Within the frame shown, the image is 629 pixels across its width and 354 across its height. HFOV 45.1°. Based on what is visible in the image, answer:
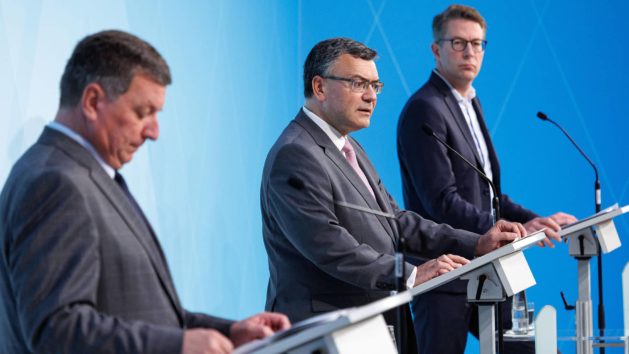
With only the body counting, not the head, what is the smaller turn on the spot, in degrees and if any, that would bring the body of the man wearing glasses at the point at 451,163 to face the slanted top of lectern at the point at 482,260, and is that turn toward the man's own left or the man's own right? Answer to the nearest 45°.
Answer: approximately 45° to the man's own right

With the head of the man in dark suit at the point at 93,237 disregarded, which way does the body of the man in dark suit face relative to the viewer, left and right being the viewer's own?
facing to the right of the viewer

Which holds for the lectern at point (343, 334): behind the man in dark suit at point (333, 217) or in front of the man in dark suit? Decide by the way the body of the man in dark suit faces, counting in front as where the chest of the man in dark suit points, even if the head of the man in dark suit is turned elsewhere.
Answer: in front

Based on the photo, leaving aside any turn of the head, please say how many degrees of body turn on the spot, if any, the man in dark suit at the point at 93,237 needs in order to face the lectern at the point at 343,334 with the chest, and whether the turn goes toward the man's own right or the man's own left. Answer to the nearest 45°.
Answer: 0° — they already face it

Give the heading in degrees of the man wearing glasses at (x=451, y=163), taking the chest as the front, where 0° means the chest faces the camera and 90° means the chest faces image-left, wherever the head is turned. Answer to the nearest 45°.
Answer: approximately 315°

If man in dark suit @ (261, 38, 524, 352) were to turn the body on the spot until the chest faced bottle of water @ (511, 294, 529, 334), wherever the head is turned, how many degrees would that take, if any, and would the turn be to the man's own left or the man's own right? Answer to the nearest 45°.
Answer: approximately 90° to the man's own left

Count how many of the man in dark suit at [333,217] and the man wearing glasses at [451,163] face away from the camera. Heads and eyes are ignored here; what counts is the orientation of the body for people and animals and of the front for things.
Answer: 0

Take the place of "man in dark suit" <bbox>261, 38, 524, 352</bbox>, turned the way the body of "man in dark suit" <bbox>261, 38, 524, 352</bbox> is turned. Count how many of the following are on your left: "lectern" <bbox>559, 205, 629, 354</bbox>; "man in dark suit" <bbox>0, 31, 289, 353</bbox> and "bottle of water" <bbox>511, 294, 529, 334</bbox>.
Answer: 2

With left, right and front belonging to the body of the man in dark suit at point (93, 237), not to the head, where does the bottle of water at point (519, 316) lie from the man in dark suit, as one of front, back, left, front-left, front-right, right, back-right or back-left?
front-left

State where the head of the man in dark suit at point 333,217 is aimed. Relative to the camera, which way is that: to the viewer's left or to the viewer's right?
to the viewer's right

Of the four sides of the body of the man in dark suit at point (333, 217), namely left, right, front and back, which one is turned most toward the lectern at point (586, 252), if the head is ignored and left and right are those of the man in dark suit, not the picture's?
left
